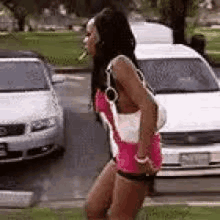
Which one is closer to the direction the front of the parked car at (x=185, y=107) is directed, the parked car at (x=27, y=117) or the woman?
the woman

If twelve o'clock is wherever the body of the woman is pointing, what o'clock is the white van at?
The white van is roughly at 3 o'clock from the woman.

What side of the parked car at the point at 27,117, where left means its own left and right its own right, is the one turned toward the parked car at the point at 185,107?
left

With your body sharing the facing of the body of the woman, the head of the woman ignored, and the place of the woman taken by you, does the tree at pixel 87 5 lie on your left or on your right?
on your right

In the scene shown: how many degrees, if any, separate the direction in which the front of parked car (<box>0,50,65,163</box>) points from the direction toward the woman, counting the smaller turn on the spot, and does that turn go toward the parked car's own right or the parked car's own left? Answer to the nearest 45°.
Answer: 0° — it already faces them

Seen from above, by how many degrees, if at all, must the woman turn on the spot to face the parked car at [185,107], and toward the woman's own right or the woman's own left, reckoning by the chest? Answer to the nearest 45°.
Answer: approximately 90° to the woman's own right

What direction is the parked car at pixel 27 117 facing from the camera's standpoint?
toward the camera

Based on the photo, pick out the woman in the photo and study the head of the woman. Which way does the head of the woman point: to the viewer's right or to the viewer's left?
to the viewer's left

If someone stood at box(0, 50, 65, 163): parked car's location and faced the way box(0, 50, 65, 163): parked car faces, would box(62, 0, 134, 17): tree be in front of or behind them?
behind

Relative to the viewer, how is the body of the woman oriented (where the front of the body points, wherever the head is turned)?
to the viewer's left

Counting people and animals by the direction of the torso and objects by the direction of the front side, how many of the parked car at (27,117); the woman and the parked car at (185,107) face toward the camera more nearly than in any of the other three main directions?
2

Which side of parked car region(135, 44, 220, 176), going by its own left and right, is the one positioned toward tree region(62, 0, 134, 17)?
back

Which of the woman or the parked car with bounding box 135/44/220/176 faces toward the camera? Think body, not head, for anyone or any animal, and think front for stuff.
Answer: the parked car

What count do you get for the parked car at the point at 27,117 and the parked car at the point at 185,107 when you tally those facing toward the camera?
2

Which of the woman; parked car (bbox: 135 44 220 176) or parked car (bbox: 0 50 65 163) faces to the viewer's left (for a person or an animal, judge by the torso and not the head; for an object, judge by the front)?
the woman

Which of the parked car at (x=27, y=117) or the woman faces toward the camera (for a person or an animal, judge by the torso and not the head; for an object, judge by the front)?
the parked car
